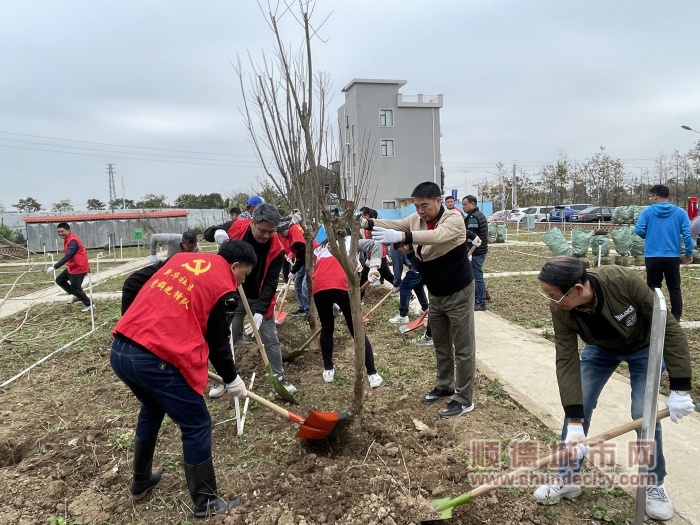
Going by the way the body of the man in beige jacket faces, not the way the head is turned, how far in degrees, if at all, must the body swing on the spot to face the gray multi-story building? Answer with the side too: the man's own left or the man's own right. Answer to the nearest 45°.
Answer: approximately 135° to the man's own right

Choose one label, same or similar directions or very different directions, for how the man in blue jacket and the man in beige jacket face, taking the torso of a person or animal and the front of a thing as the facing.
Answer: very different directions

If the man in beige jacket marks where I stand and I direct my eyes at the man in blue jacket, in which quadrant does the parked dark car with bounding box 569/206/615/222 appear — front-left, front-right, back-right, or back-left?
front-left

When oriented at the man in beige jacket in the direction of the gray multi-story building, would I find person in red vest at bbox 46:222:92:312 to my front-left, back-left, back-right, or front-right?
front-left

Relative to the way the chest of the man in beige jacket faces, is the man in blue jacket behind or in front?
behind

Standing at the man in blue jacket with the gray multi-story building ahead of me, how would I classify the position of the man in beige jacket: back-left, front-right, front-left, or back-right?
back-left

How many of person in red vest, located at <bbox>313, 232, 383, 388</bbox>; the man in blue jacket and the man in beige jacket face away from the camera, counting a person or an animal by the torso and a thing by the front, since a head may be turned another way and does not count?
2

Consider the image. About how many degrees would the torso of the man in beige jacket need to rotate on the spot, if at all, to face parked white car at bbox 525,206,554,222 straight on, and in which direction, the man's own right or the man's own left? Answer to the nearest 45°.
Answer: approximately 135° to the man's own right

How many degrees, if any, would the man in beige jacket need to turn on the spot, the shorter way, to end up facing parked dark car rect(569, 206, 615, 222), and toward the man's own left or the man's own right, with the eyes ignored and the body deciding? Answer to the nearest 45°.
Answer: approximately 135° to the man's own right
